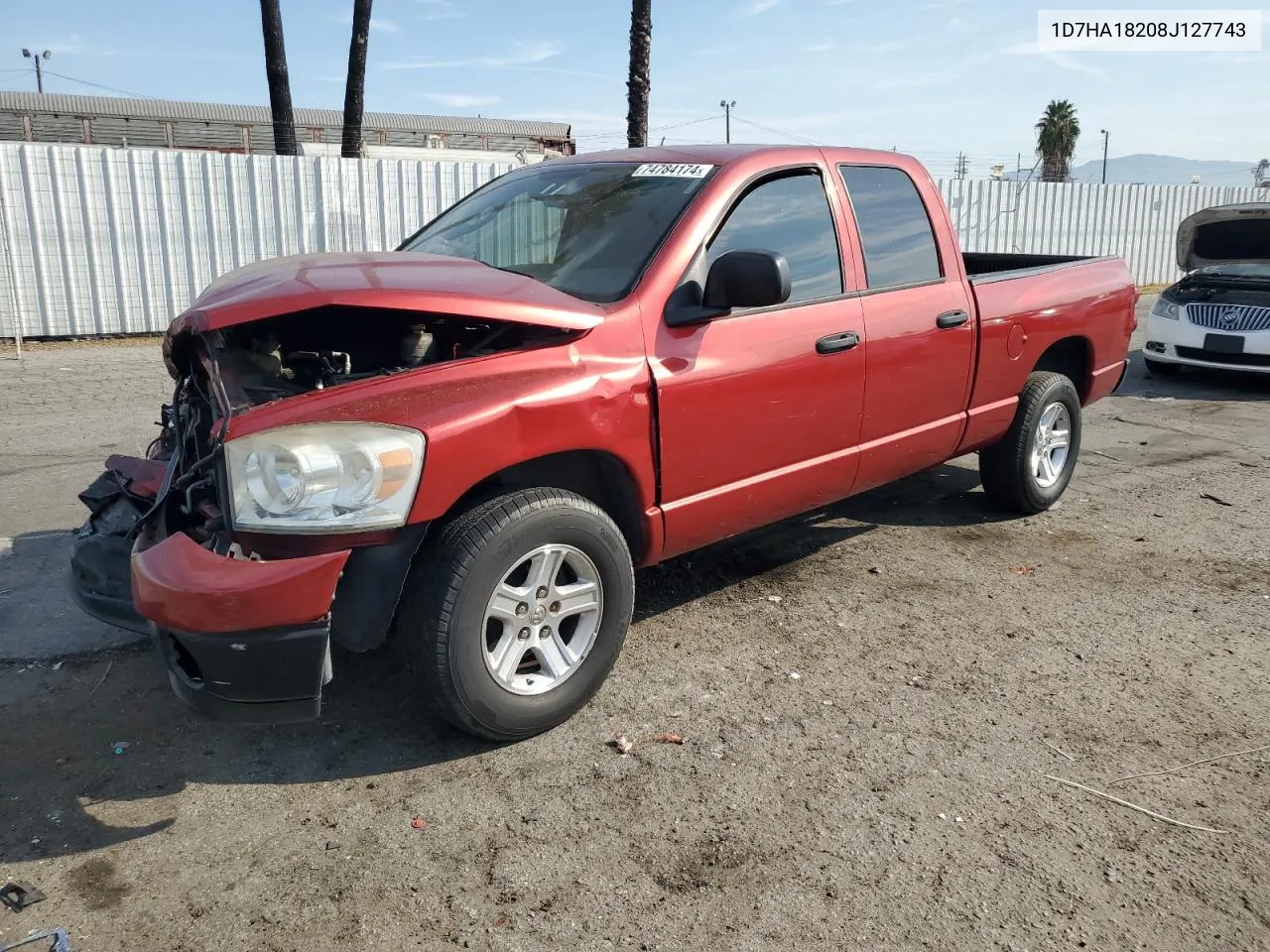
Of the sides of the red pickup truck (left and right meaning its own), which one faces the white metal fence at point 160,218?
right

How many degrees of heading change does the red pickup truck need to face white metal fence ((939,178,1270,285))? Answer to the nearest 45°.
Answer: approximately 180°

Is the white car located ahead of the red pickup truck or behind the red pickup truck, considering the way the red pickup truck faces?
behind

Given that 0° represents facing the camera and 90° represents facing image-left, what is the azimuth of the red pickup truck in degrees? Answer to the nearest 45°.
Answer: approximately 45°

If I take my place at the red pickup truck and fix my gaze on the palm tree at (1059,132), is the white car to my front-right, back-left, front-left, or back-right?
front-right

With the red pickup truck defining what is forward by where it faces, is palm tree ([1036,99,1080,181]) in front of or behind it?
behind
